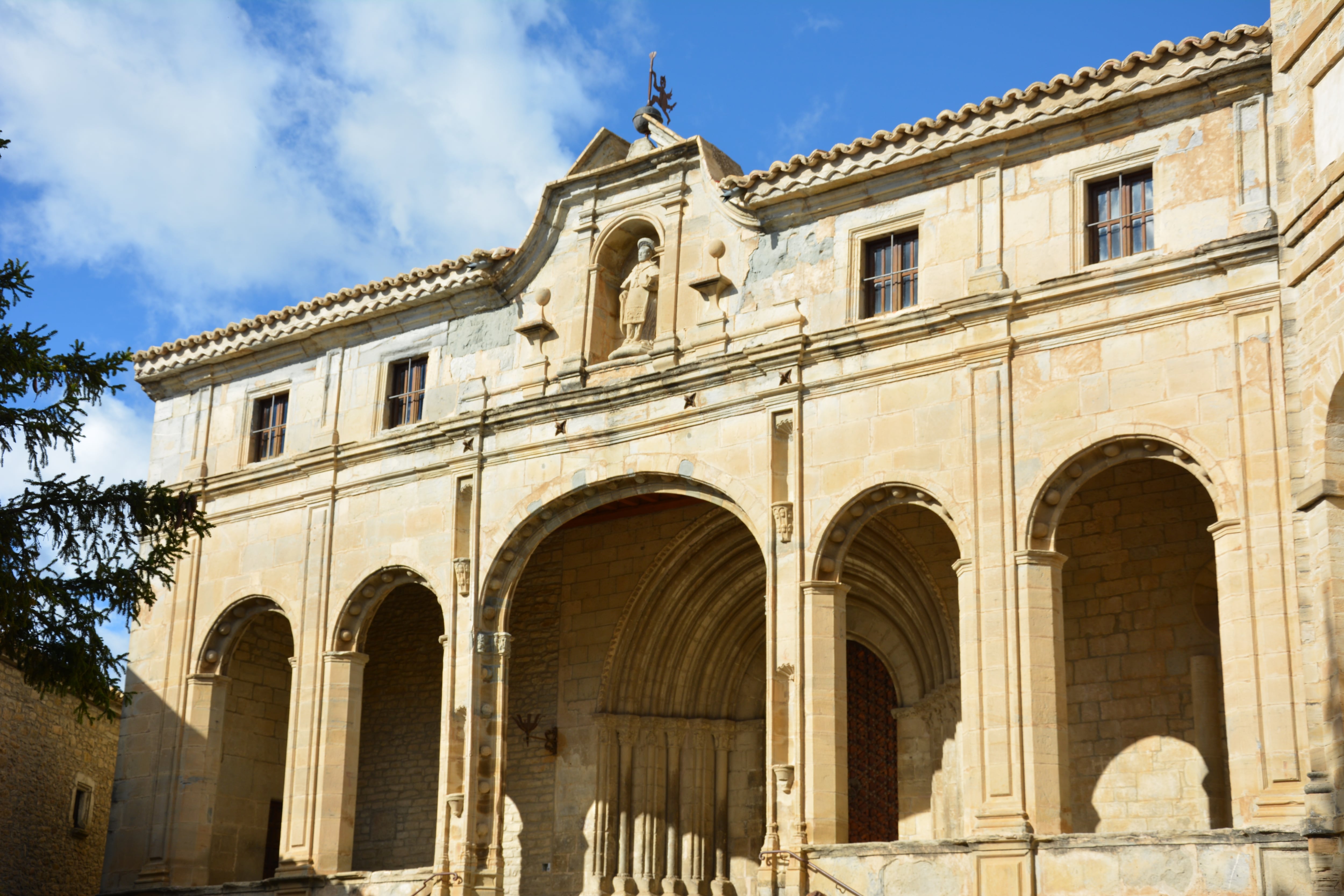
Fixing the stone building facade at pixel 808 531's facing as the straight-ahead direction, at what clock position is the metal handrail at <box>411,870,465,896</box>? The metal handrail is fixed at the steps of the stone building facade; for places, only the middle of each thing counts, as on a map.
The metal handrail is roughly at 2 o'clock from the stone building facade.

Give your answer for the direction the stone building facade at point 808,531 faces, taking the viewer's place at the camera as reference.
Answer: facing the viewer and to the left of the viewer

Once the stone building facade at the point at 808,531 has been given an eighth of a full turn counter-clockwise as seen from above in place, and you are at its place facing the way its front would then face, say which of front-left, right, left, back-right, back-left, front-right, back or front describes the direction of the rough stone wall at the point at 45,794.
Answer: back-right
